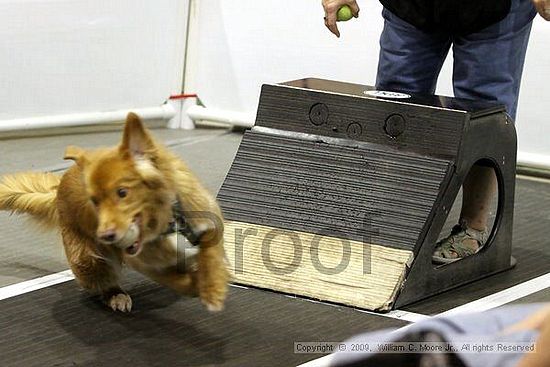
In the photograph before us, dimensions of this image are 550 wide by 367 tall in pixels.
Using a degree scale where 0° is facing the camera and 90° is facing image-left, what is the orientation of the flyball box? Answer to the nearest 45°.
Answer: approximately 45°

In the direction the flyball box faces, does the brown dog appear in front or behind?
in front
